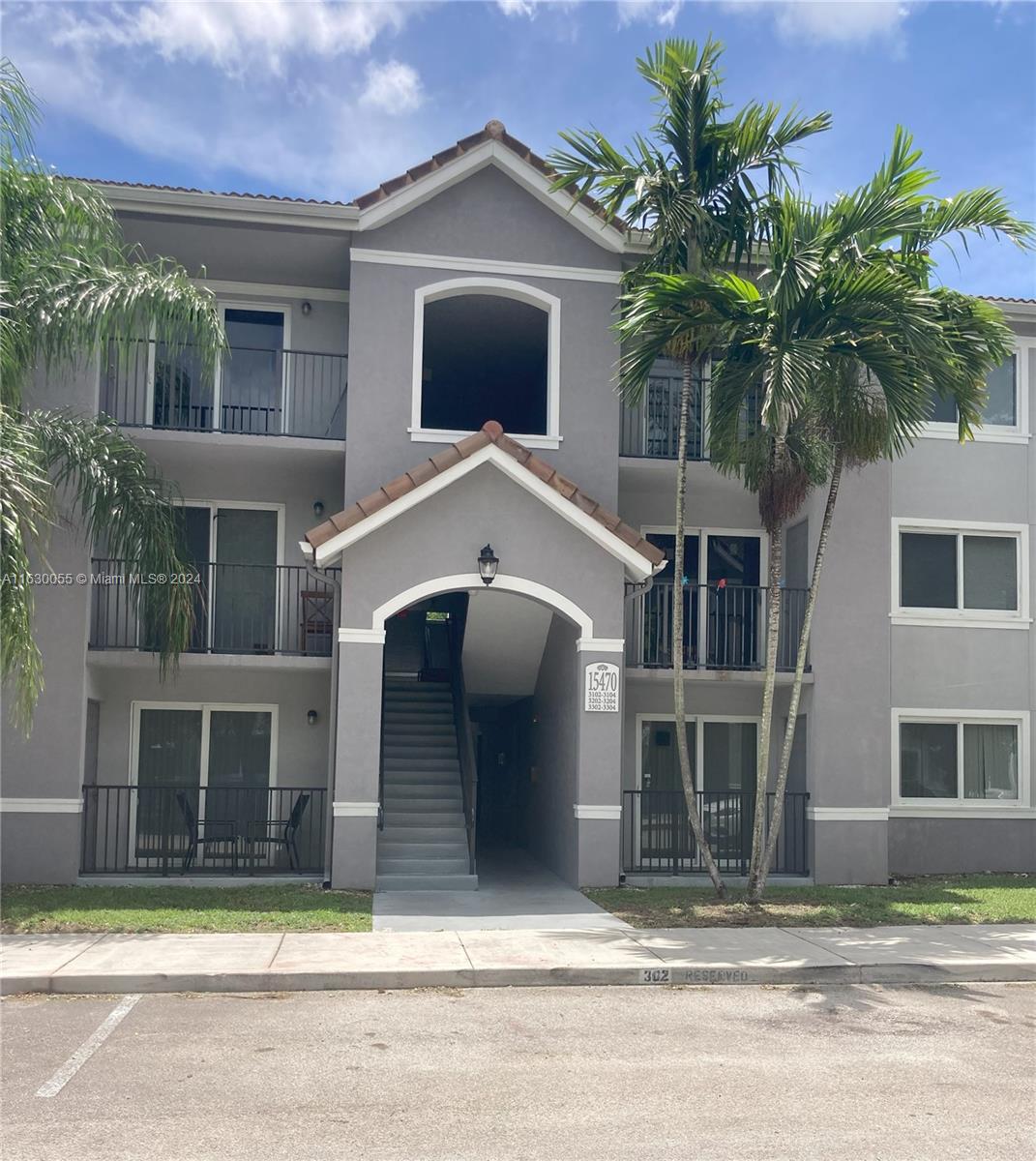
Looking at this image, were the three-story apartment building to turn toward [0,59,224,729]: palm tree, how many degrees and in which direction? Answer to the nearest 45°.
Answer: approximately 45° to its right

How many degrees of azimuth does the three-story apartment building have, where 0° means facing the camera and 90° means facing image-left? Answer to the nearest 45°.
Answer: approximately 0°

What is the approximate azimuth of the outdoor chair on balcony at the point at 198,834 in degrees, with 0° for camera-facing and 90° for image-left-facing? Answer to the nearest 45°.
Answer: approximately 270°
